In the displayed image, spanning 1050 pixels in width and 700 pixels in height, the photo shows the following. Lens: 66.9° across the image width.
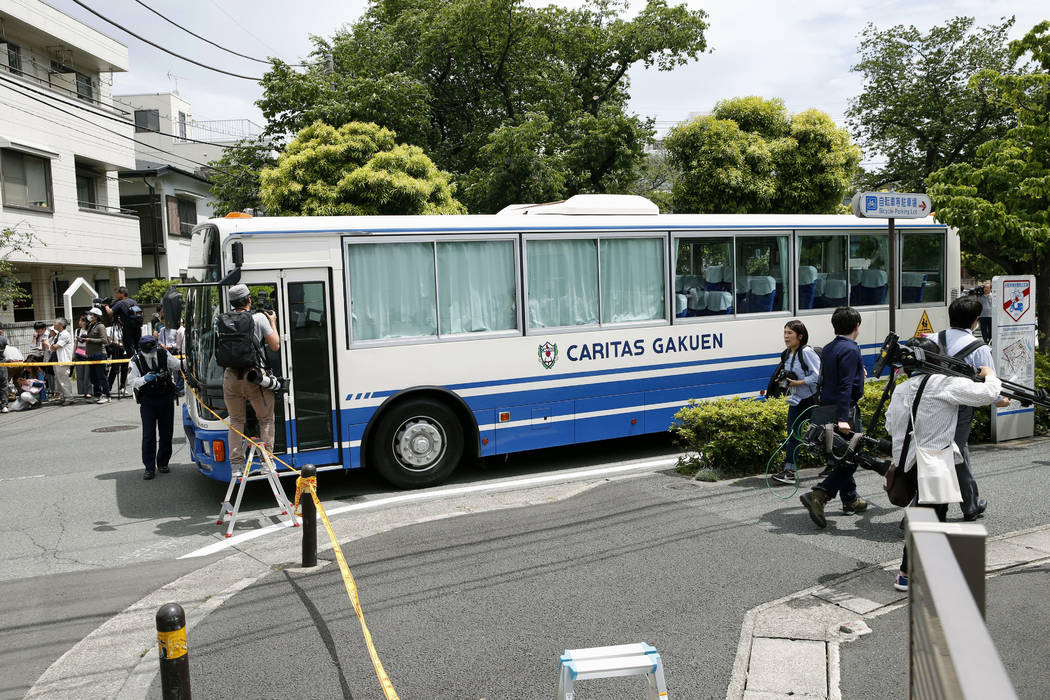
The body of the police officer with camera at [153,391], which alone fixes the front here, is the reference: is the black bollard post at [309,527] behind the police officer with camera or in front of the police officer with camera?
in front

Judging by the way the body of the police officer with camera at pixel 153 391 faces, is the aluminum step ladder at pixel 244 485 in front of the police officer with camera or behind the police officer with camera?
in front

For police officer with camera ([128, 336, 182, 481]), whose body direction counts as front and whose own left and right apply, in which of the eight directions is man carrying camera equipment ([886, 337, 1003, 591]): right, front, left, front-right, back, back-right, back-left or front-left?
front-left

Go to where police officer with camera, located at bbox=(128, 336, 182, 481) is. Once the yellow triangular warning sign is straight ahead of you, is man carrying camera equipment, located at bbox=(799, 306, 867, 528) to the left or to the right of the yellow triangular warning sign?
right

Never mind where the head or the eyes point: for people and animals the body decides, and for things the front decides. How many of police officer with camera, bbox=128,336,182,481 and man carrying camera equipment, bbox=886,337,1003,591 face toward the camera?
1

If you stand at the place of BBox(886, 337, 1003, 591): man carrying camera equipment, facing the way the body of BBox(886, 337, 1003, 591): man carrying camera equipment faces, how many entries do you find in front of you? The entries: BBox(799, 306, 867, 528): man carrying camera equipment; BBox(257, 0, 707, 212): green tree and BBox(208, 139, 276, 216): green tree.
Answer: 3

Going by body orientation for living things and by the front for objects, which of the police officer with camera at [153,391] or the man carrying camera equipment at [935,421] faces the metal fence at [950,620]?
the police officer with camera

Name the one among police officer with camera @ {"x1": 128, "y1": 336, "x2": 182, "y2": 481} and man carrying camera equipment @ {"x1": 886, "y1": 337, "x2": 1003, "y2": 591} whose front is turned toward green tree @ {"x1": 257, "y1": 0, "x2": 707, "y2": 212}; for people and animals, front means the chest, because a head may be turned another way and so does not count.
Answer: the man carrying camera equipment

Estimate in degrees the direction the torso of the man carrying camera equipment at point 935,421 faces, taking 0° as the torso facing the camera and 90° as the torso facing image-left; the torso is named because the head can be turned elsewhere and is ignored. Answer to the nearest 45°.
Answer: approximately 135°

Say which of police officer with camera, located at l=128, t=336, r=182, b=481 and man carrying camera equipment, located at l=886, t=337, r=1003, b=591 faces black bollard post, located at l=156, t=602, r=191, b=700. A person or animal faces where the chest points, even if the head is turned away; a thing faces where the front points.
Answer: the police officer with camera

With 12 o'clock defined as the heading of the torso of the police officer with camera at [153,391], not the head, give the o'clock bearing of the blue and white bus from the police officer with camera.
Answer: The blue and white bus is roughly at 10 o'clock from the police officer with camera.

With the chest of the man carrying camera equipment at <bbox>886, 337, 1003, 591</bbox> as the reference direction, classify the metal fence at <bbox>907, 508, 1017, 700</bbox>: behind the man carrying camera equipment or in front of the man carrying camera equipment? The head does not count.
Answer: behind

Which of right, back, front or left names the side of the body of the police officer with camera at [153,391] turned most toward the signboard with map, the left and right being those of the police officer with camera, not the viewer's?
left

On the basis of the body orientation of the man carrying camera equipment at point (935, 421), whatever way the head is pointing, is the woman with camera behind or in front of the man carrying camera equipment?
in front
